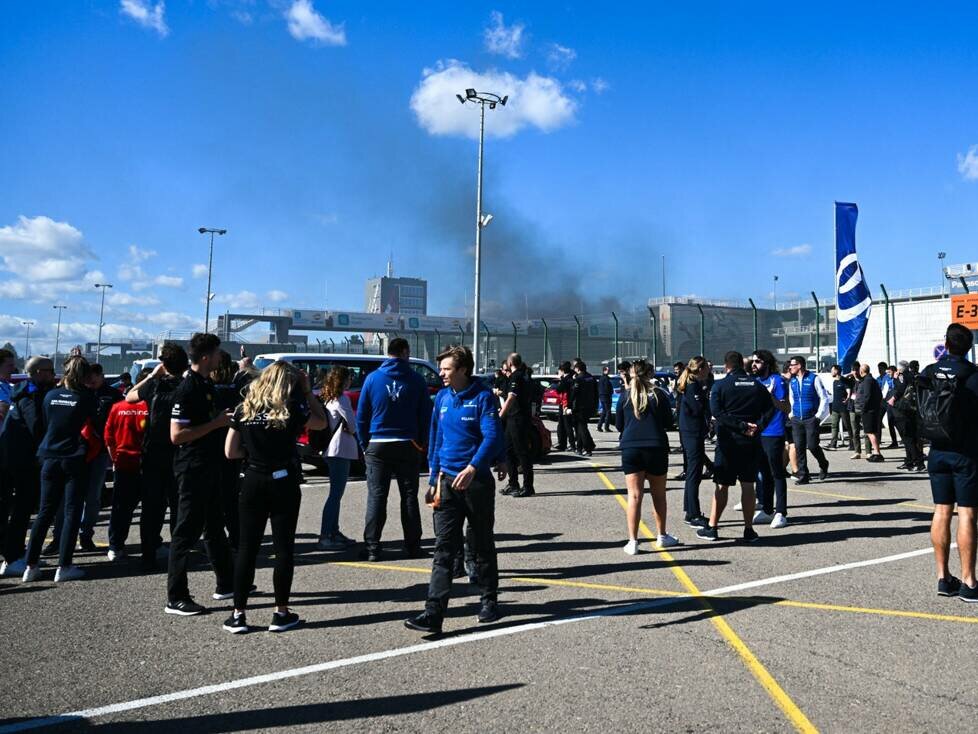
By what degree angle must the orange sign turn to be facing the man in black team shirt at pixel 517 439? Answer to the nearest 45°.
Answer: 0° — it already faces them

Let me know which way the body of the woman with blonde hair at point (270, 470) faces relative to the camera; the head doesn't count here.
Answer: away from the camera

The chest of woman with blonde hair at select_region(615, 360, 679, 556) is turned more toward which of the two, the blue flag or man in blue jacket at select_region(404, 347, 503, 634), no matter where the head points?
the blue flag

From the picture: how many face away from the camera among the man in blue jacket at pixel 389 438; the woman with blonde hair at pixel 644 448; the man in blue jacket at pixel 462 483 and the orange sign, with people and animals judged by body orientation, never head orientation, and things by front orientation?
2

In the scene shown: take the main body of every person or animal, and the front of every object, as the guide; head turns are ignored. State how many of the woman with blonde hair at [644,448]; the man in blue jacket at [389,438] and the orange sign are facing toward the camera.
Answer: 1

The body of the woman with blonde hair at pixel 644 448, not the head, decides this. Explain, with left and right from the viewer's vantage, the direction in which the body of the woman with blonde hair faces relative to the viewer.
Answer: facing away from the viewer

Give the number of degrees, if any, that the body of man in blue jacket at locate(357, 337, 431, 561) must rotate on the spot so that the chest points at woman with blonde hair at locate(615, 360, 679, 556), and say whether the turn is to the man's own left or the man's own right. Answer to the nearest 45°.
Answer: approximately 90° to the man's own right

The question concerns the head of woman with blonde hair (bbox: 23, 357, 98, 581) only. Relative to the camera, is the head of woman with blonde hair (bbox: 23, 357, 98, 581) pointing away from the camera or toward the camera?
away from the camera

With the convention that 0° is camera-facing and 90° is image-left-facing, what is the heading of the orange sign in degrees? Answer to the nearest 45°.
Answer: approximately 0°

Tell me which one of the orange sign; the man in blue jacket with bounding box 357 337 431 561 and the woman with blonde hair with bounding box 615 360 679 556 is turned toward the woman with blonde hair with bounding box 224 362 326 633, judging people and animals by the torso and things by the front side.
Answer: the orange sign

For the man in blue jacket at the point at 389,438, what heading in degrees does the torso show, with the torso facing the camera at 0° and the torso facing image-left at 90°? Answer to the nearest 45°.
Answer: approximately 180°

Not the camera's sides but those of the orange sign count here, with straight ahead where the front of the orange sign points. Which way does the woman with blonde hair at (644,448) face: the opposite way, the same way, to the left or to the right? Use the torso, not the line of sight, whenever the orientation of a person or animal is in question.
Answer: the opposite way

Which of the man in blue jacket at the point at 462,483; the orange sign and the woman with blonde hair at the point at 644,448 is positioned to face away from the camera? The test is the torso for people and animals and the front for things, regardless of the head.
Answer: the woman with blonde hair

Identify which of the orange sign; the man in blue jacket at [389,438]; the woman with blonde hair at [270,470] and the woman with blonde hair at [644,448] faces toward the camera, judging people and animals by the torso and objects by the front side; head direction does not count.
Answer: the orange sign

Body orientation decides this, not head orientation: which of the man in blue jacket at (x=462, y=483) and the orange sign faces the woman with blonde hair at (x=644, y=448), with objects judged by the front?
the orange sign
